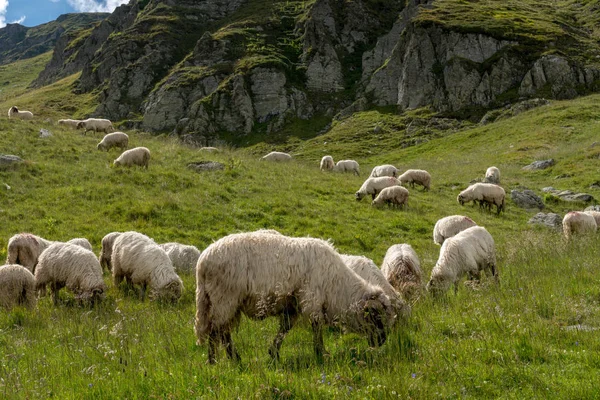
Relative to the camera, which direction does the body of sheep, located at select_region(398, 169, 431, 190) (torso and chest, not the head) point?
to the viewer's left

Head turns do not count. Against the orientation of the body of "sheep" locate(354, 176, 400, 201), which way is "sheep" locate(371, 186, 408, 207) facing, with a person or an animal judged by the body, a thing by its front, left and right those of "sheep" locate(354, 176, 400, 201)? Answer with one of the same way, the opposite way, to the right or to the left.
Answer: the same way

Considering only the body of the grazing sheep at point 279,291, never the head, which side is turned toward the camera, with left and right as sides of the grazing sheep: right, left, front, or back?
right

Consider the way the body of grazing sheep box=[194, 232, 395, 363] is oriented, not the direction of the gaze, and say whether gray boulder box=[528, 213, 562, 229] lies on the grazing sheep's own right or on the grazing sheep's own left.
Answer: on the grazing sheep's own left

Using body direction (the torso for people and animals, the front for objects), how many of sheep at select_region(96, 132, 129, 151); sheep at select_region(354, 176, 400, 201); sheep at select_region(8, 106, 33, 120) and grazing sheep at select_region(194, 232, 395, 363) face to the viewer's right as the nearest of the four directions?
1

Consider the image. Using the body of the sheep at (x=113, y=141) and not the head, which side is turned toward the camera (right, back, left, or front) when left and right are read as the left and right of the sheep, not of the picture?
left

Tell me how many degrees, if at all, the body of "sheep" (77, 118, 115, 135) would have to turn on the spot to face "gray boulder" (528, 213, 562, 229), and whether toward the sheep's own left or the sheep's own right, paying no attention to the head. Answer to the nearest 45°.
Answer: approximately 135° to the sheep's own left

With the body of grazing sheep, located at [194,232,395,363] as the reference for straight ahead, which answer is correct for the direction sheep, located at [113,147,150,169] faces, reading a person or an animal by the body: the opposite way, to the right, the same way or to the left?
the opposite way

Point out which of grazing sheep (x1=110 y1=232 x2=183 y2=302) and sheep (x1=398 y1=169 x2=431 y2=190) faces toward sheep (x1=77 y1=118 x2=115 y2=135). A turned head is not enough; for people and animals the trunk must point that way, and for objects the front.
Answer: sheep (x1=398 y1=169 x2=431 y2=190)

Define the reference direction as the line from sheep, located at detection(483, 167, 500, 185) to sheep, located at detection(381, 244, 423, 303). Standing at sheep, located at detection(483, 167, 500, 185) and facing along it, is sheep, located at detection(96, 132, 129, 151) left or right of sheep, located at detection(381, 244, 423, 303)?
right

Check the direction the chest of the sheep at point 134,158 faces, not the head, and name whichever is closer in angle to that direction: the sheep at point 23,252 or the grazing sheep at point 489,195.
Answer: the sheep

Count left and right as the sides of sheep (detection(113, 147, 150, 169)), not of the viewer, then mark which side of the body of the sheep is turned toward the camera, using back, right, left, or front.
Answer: left
